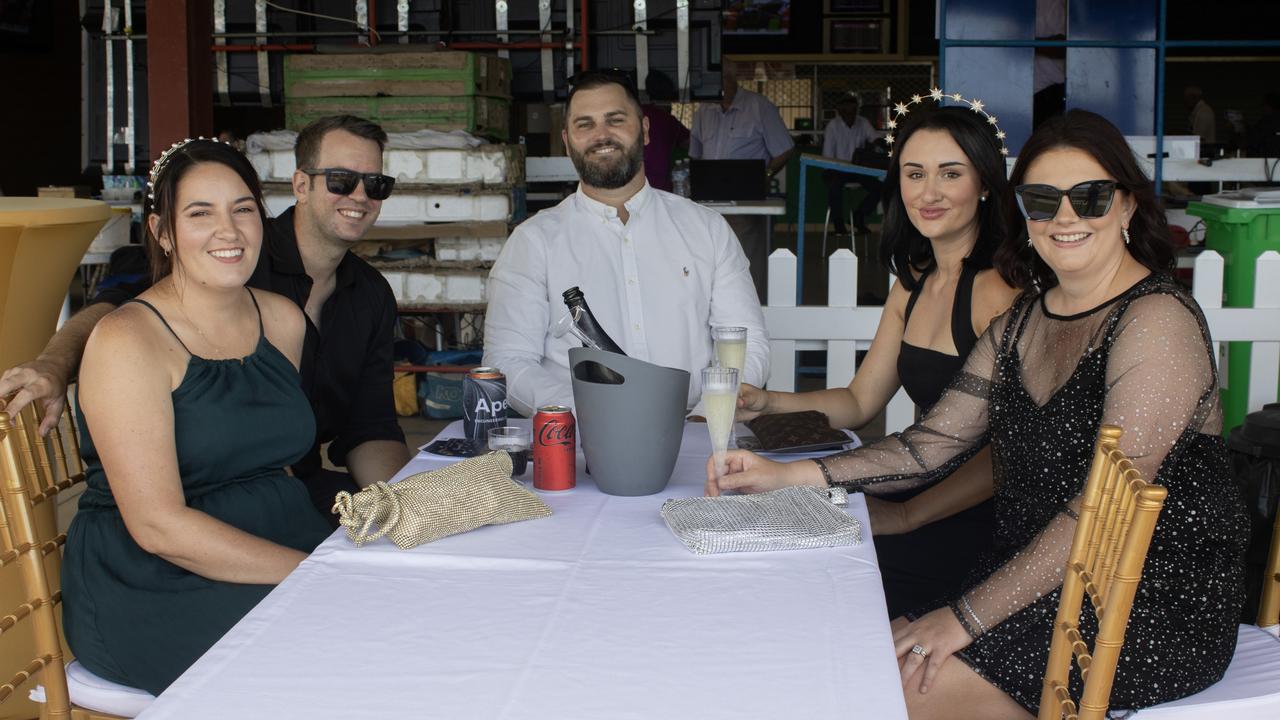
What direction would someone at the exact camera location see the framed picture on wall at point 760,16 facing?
facing the viewer

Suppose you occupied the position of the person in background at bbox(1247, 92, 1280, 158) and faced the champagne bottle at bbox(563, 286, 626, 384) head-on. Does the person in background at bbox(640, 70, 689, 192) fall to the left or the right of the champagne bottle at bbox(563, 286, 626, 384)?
right

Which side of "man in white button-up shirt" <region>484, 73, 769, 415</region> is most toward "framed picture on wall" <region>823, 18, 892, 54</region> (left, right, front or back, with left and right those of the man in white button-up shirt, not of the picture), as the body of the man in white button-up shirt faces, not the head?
back

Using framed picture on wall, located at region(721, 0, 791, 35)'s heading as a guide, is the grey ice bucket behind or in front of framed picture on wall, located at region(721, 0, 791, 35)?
in front

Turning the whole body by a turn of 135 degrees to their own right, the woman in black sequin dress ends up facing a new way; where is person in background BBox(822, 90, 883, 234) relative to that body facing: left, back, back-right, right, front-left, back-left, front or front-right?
front

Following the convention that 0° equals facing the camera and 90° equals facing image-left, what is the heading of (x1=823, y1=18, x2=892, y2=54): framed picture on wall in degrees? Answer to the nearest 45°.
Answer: approximately 0°

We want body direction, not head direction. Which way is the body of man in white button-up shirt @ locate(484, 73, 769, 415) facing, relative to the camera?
toward the camera

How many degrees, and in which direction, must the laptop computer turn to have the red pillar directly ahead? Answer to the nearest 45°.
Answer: approximately 135° to its left

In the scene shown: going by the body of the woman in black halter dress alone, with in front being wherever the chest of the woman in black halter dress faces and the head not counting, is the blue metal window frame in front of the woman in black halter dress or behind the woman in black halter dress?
behind

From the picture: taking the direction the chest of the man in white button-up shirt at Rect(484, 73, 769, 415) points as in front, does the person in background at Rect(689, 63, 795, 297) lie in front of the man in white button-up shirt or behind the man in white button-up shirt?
behind

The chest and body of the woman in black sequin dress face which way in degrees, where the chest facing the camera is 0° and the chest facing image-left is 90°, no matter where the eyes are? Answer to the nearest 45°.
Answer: approximately 45°

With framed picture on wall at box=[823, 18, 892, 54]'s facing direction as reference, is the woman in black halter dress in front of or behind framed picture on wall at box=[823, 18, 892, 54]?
in front

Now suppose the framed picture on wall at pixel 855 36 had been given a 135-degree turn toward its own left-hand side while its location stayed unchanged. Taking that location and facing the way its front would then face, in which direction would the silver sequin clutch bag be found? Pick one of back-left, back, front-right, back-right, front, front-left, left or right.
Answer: back-right

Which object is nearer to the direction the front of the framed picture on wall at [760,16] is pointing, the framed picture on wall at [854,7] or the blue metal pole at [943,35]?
the blue metal pole

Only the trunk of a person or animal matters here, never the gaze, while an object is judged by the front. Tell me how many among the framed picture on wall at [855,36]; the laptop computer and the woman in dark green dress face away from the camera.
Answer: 1

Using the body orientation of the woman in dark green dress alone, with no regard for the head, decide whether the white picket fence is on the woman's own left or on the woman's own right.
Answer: on the woman's own left
